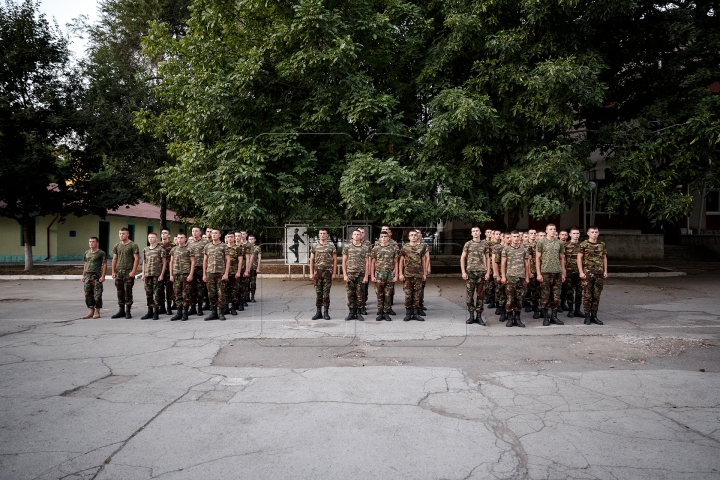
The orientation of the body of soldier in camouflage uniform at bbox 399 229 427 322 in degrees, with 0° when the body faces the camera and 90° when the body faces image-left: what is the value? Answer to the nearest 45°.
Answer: approximately 0°

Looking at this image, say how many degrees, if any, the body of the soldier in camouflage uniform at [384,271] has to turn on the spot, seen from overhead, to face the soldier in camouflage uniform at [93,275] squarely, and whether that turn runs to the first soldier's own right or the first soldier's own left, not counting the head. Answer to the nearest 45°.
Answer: approximately 90° to the first soldier's own right

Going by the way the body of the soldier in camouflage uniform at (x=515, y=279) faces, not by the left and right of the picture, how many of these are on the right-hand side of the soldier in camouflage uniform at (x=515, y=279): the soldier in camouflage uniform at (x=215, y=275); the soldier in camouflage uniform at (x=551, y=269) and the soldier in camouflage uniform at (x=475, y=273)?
2

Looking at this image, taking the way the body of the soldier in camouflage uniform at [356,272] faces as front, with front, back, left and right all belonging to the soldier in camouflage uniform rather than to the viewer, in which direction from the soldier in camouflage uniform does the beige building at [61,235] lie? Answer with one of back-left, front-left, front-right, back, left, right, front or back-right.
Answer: back-right

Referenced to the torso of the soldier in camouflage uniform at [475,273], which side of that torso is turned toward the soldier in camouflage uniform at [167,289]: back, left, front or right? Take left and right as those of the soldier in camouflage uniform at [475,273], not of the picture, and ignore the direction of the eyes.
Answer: right

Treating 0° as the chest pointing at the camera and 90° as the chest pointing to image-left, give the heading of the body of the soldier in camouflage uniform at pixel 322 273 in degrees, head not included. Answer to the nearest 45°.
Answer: approximately 0°

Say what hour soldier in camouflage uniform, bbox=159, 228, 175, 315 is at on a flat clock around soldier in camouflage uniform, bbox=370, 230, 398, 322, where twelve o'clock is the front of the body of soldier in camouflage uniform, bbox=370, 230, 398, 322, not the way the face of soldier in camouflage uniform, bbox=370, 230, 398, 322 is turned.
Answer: soldier in camouflage uniform, bbox=159, 228, 175, 315 is roughly at 3 o'clock from soldier in camouflage uniform, bbox=370, 230, 398, 322.
